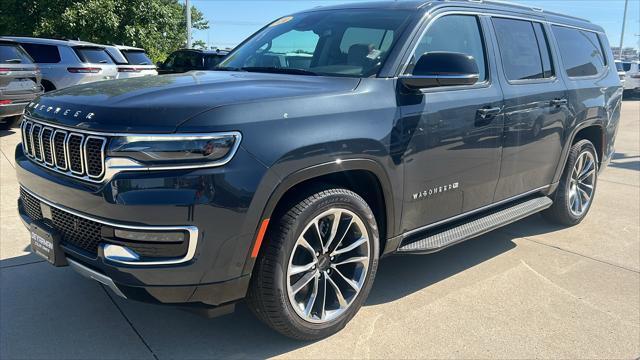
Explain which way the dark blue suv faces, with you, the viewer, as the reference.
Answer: facing the viewer and to the left of the viewer

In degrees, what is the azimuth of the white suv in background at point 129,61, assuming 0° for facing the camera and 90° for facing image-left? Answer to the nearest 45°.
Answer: approximately 135°

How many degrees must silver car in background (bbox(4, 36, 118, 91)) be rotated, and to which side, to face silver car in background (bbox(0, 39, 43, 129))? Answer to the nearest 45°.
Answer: approximately 135° to its left

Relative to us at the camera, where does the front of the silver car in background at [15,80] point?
facing away from the viewer and to the left of the viewer

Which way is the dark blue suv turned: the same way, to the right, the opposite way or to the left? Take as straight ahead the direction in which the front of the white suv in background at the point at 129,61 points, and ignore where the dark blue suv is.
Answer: to the left

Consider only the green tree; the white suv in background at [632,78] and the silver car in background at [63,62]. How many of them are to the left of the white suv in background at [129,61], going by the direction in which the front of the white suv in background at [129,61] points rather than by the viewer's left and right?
1

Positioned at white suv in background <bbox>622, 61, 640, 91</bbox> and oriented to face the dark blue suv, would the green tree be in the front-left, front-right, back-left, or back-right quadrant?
front-right

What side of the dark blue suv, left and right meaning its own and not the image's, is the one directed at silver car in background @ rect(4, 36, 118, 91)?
right

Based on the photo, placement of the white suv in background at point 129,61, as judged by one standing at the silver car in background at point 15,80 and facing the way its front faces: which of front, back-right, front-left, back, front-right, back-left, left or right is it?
right

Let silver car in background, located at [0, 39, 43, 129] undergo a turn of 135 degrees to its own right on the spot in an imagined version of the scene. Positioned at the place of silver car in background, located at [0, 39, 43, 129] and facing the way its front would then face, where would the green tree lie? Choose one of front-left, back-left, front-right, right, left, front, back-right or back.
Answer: left

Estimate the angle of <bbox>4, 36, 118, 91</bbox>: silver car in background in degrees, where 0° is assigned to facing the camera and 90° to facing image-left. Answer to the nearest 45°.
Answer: approximately 135°

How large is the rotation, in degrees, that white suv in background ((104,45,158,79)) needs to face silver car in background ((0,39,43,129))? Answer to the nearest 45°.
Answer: approximately 90° to its left

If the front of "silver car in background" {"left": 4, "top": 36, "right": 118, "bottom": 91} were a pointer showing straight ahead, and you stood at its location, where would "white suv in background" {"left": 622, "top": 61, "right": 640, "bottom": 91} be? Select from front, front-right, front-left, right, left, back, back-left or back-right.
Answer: back-right

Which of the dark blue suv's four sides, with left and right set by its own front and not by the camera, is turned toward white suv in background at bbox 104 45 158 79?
right

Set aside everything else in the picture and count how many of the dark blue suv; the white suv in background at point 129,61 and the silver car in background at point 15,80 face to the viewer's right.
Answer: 0

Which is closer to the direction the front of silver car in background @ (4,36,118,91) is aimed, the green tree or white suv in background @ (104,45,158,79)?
the green tree

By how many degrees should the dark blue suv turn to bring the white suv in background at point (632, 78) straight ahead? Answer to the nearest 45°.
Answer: approximately 180°

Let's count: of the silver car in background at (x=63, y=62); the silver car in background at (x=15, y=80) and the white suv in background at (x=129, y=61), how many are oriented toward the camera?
0
